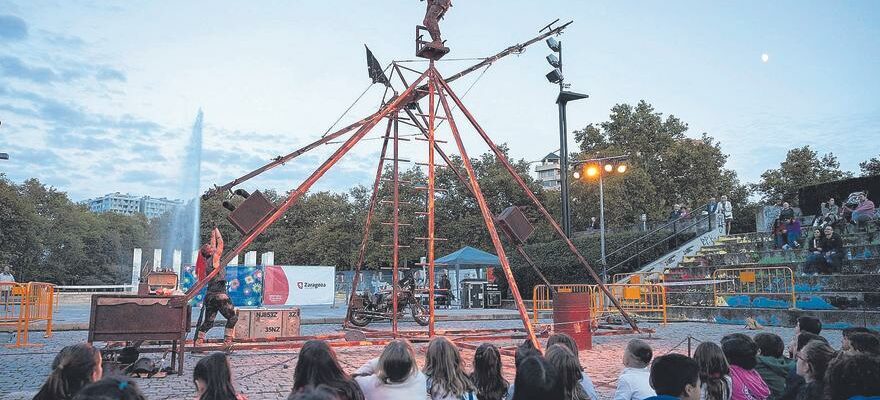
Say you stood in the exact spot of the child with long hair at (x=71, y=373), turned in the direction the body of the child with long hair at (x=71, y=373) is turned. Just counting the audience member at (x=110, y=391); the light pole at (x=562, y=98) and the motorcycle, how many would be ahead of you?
2

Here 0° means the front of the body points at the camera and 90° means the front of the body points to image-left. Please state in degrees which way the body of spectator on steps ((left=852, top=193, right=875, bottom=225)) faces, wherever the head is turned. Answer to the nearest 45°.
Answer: approximately 45°

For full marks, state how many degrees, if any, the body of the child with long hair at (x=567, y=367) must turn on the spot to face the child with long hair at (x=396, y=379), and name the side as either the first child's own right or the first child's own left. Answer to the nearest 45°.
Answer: approximately 45° to the first child's own left

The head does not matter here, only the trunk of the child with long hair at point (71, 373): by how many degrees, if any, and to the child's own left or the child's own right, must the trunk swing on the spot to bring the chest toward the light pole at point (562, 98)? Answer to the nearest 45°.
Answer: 0° — they already face it

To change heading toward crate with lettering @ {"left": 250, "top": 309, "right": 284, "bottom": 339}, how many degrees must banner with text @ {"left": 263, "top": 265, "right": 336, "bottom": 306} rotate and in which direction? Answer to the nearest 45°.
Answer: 0° — it already faces it

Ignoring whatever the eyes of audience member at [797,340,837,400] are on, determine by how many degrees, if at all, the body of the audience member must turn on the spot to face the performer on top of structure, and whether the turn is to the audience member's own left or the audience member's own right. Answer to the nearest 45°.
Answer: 0° — they already face them

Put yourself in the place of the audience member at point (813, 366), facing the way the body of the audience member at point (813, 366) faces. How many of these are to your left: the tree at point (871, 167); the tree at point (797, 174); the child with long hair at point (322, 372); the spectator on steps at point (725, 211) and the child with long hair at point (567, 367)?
2

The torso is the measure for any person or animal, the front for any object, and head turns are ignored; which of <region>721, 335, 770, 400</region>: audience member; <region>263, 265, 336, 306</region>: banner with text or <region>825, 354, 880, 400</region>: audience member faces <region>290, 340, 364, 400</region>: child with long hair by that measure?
the banner with text

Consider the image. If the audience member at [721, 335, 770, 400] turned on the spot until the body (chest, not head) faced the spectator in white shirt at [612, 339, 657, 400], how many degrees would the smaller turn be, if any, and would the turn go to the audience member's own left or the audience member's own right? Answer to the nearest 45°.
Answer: approximately 135° to the audience member's own left

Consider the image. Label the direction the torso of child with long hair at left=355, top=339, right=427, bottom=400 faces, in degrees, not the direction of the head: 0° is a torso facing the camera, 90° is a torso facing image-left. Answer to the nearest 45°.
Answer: approximately 180°

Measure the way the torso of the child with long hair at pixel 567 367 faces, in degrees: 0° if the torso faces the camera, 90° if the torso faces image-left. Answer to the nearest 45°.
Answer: approximately 135°

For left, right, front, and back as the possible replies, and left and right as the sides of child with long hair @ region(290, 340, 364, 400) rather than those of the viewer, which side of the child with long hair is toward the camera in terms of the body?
back

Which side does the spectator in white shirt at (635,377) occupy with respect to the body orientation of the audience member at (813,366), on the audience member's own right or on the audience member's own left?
on the audience member's own left

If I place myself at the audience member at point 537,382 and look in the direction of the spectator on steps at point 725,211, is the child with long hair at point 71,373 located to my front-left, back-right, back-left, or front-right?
back-left

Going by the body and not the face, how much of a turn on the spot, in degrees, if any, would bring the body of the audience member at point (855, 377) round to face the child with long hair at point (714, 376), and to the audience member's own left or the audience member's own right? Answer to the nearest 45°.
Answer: approximately 45° to the audience member's own left
